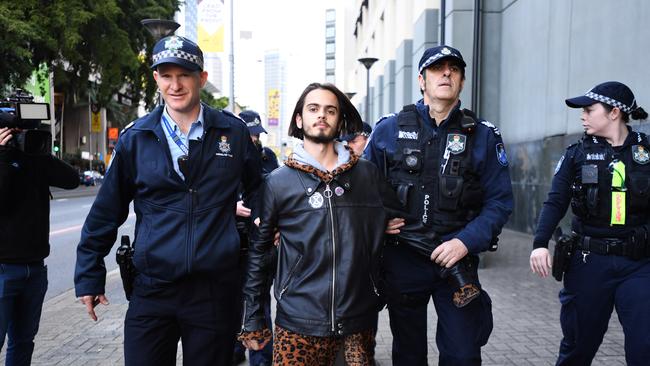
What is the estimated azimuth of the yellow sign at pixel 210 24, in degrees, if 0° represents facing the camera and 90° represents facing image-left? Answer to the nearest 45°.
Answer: approximately 0°

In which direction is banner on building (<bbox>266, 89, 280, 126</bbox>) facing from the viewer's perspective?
toward the camera

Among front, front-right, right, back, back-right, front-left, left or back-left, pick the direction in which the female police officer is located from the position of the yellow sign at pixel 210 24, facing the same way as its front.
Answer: front

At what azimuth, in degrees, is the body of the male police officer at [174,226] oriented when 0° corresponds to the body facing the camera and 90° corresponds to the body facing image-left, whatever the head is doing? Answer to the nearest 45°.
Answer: approximately 0°

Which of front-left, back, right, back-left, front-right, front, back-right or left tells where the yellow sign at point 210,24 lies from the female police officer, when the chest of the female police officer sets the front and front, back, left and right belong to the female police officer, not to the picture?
back-right

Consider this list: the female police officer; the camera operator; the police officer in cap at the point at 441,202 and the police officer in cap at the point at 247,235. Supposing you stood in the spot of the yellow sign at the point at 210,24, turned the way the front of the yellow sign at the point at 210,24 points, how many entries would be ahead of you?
4

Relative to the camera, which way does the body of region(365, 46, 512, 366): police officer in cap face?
toward the camera

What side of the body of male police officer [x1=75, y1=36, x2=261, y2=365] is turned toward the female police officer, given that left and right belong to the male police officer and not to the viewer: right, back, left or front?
left

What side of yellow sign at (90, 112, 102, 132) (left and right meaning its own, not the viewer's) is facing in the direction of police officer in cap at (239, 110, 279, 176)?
front

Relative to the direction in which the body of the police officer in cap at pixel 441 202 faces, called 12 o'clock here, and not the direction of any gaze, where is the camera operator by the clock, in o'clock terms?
The camera operator is roughly at 3 o'clock from the police officer in cap.

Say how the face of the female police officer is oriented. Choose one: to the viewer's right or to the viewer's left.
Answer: to the viewer's left
